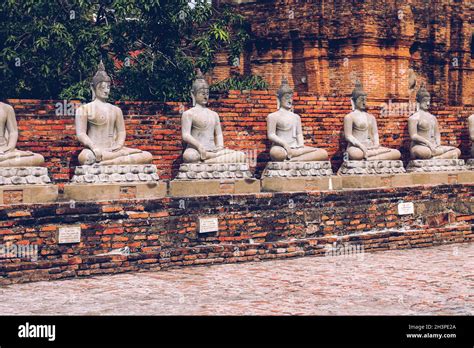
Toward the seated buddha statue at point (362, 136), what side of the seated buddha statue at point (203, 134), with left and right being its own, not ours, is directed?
left

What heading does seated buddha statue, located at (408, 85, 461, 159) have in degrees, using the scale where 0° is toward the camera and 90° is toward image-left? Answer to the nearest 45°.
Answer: approximately 315°

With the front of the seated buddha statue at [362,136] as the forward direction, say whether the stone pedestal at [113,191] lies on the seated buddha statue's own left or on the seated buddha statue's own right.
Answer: on the seated buddha statue's own right

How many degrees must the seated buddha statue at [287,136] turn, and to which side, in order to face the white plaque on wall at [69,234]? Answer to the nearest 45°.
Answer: approximately 90° to its right

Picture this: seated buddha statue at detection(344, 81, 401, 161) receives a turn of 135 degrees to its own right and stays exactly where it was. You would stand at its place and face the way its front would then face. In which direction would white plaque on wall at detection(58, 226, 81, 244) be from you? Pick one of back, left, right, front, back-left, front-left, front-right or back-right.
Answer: front-left

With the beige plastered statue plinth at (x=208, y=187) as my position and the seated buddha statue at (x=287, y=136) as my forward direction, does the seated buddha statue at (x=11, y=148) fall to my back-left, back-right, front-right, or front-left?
back-left

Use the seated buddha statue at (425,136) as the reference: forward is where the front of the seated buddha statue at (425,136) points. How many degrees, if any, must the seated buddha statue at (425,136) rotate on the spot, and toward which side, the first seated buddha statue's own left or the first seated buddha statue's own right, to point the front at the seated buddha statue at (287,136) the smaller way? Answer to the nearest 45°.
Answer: approximately 90° to the first seated buddha statue's own right

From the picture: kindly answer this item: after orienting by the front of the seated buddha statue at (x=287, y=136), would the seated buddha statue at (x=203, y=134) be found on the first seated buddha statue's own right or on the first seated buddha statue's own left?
on the first seated buddha statue's own right

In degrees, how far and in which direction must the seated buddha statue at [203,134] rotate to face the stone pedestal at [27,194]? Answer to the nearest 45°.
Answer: approximately 90° to its right

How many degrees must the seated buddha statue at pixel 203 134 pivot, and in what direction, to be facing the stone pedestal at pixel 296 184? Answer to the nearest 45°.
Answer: approximately 45° to its left

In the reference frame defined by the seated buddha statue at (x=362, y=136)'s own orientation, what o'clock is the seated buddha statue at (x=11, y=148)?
the seated buddha statue at (x=11, y=148) is roughly at 3 o'clock from the seated buddha statue at (x=362, y=136).
